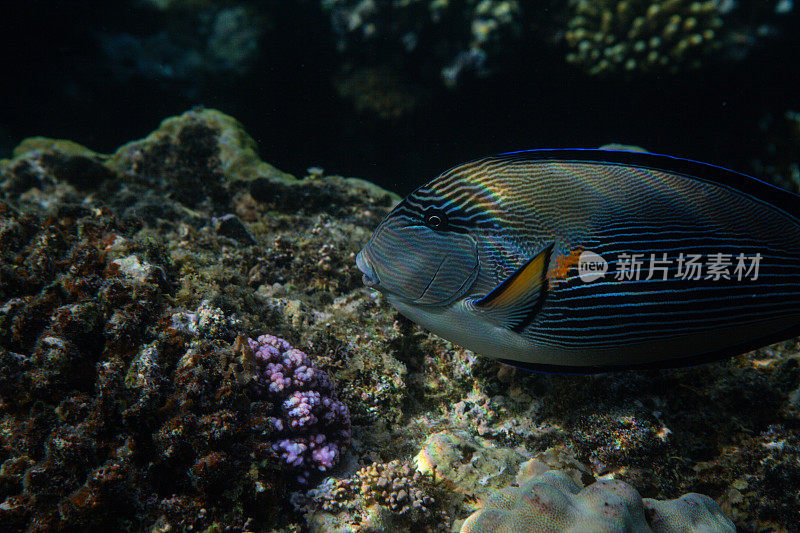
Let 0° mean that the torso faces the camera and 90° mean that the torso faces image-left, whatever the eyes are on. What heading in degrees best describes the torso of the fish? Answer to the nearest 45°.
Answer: approximately 90°

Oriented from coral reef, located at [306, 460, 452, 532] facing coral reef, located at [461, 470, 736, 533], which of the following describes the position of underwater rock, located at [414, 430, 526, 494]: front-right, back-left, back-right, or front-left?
front-left

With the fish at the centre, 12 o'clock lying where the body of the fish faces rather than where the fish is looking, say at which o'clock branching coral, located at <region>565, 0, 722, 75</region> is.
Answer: The branching coral is roughly at 3 o'clock from the fish.

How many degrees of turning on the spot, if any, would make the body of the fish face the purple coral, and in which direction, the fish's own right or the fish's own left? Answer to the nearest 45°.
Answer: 0° — it already faces it

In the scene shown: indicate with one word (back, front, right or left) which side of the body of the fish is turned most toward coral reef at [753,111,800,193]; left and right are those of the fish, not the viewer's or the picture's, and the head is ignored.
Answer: right

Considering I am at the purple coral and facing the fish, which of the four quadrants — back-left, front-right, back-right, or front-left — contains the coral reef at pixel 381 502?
front-right

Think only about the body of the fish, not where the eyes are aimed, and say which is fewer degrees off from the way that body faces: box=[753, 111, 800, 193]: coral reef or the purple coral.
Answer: the purple coral

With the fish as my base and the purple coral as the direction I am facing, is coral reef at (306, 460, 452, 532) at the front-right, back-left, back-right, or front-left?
front-left
